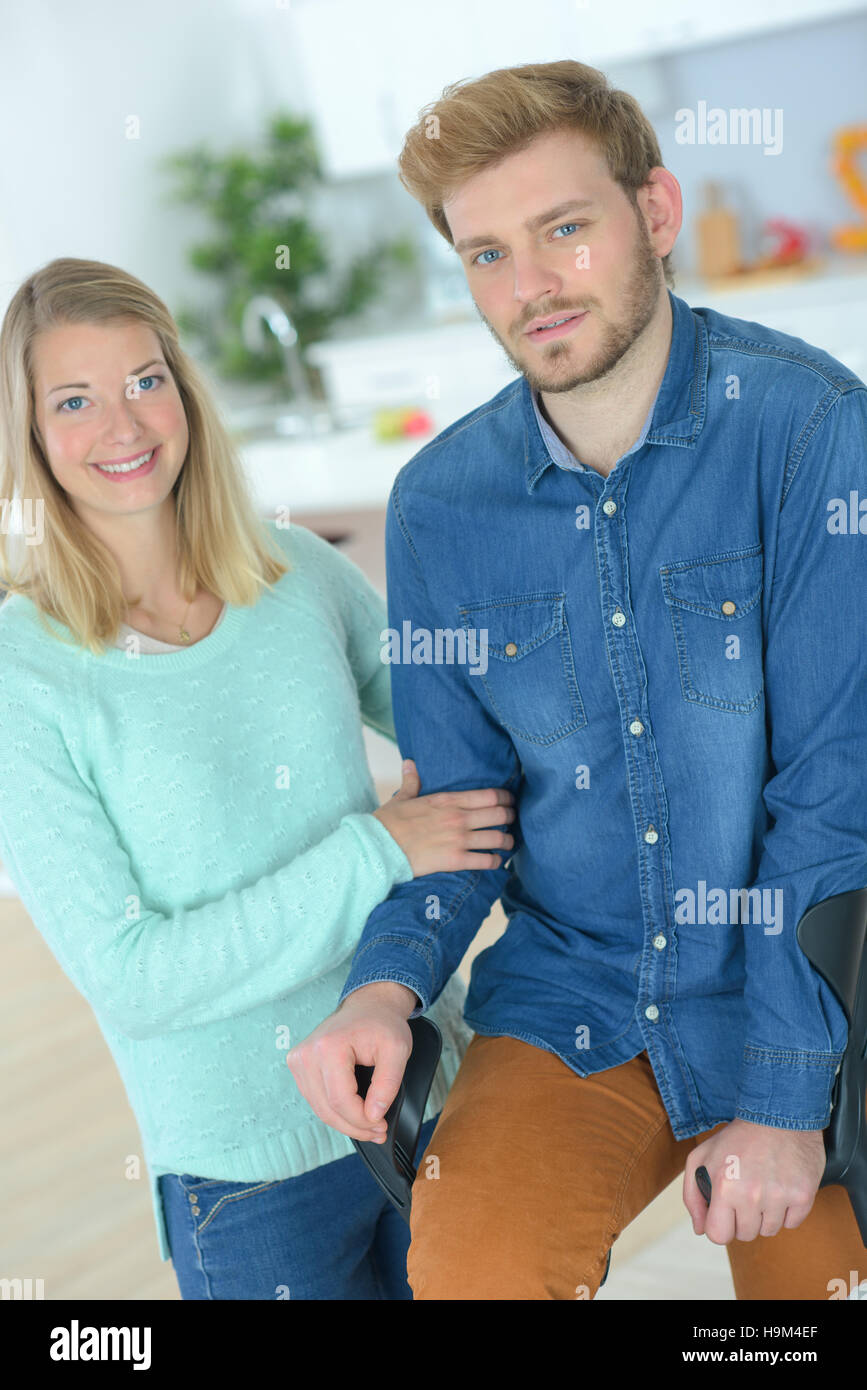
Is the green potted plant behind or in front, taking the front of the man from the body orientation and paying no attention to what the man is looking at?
behind

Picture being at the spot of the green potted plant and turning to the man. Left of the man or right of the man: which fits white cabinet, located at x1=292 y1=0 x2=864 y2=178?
left

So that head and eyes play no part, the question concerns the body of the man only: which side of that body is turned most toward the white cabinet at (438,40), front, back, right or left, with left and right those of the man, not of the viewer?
back

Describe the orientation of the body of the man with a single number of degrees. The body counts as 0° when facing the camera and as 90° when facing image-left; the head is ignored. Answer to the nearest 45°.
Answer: approximately 0°
